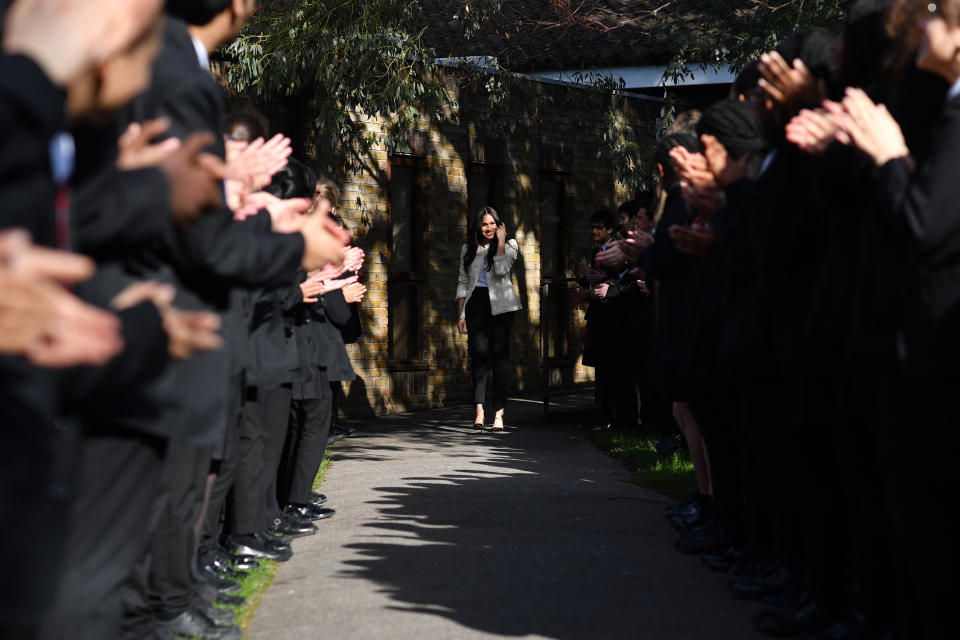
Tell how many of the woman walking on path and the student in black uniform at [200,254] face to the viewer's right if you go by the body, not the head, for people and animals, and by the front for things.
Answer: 1

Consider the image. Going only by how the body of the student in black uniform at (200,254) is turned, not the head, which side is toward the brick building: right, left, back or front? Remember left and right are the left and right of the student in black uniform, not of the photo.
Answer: left

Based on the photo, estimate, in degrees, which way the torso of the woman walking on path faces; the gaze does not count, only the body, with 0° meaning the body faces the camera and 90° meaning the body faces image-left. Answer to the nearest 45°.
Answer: approximately 0°

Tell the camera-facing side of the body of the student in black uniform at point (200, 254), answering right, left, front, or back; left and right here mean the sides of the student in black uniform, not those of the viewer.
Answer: right

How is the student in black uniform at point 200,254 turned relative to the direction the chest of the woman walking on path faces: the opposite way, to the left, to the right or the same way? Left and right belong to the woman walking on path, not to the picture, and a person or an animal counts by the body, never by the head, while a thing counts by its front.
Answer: to the left

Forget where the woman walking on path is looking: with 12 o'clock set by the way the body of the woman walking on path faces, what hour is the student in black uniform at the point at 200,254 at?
The student in black uniform is roughly at 12 o'clock from the woman walking on path.

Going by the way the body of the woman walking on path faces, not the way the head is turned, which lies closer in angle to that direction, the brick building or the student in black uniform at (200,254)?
the student in black uniform

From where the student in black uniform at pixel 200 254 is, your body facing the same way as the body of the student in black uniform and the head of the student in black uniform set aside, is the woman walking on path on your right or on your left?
on your left

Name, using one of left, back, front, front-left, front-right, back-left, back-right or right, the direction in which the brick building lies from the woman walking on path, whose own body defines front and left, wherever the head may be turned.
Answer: back
